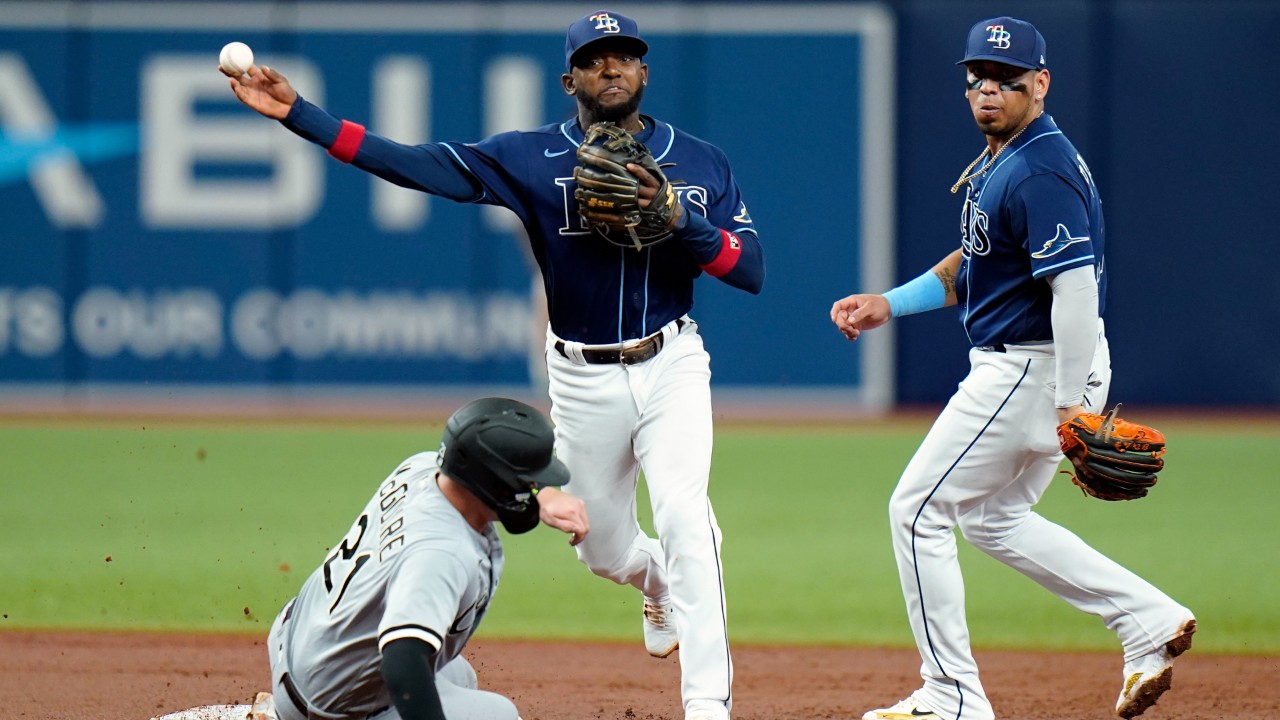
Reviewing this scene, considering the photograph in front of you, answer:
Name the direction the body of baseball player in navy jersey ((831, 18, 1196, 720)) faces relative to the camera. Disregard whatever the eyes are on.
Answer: to the viewer's left

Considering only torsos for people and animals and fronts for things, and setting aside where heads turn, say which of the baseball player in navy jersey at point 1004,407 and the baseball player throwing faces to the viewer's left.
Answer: the baseball player in navy jersey

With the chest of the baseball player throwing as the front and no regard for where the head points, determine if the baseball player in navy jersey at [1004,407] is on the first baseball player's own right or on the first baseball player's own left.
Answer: on the first baseball player's own left

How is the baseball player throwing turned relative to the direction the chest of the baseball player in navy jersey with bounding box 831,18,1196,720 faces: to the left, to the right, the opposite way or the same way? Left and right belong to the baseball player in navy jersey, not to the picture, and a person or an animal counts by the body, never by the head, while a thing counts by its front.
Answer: to the left

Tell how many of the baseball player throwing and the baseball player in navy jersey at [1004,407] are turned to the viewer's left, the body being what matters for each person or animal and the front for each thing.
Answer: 1

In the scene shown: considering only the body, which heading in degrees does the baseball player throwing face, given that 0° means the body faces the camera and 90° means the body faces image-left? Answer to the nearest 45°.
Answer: approximately 0°
